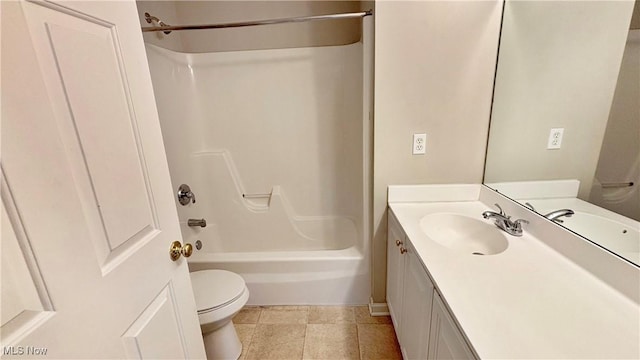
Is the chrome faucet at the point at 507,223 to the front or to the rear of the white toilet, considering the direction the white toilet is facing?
to the front

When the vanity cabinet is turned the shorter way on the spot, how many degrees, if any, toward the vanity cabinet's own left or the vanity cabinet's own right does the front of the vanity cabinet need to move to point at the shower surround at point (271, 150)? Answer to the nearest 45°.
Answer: approximately 45° to the vanity cabinet's own right

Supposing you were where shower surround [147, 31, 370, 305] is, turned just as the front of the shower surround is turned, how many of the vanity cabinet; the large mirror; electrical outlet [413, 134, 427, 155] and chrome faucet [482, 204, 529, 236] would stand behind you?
0

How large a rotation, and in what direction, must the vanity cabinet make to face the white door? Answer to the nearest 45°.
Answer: approximately 45° to its left

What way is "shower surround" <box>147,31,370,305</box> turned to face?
toward the camera

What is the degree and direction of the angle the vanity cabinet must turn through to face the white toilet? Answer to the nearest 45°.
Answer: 0° — it already faces it

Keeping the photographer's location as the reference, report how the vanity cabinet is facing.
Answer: facing to the left of the viewer

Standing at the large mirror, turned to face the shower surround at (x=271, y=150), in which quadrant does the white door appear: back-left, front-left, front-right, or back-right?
front-left

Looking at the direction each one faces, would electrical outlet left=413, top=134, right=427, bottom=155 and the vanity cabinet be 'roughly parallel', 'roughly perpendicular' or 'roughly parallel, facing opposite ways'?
roughly perpendicular

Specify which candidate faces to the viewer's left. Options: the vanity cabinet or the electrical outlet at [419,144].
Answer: the vanity cabinet

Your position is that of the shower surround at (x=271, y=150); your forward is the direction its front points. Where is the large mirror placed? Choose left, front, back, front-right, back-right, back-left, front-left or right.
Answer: front-left
